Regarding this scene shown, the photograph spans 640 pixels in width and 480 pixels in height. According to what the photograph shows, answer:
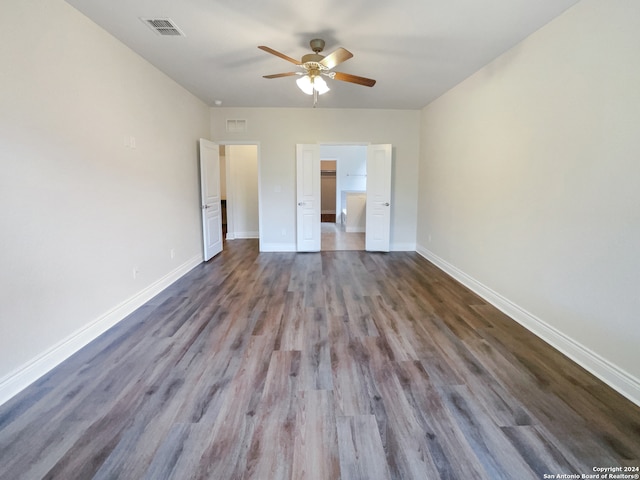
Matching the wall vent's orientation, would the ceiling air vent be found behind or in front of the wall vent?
in front

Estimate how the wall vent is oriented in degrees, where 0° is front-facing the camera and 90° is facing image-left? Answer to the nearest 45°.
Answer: approximately 0°

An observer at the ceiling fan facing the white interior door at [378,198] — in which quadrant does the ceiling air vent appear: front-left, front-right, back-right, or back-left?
back-left

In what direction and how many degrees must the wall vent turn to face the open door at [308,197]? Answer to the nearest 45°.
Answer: approximately 90° to its left

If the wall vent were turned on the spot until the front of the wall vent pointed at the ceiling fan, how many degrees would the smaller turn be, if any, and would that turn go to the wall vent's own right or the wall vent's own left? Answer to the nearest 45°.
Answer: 0° — it already faces it
